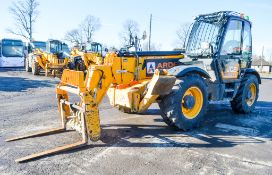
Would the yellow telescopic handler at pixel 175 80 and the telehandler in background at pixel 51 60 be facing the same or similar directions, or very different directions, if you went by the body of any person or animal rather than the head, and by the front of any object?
same or similar directions

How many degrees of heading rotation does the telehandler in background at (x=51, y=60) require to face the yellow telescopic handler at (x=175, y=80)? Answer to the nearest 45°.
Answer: approximately 45° to its left

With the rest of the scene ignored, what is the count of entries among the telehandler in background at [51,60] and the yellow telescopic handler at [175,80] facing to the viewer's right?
0

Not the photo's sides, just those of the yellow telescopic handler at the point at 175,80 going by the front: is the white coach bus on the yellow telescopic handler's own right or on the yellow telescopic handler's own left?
on the yellow telescopic handler's own right

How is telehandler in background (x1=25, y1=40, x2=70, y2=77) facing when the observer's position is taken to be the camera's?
facing the viewer and to the left of the viewer

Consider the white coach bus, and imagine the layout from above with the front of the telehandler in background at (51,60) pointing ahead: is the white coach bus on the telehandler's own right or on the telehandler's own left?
on the telehandler's own right

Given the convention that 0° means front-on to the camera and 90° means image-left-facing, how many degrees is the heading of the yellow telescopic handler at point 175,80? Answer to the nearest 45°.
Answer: approximately 45°
